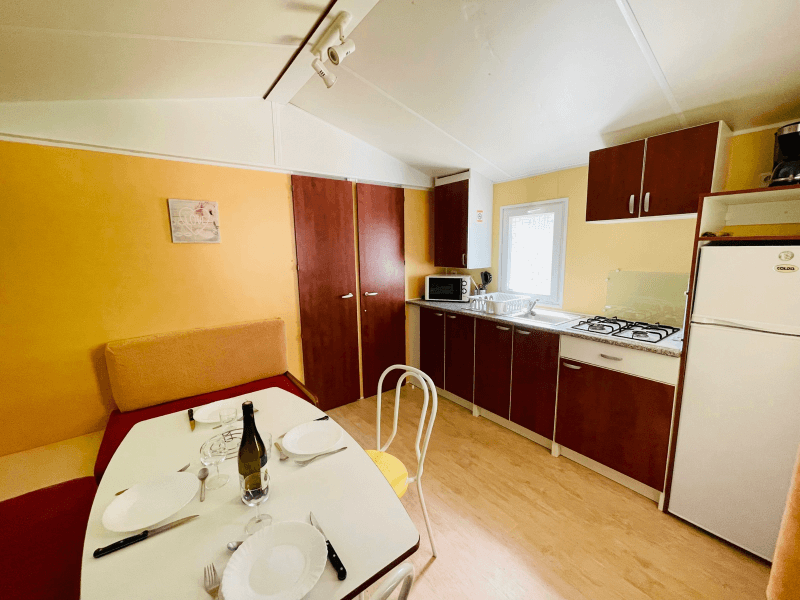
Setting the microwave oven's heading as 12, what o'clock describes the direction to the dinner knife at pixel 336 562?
The dinner knife is roughly at 12 o'clock from the microwave oven.

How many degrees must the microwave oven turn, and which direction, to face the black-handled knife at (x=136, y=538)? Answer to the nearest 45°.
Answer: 0° — it already faces it

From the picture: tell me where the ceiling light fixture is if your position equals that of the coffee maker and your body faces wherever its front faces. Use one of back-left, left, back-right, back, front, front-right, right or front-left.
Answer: front

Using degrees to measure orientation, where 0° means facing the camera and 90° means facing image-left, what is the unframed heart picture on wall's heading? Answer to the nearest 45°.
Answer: approximately 0°

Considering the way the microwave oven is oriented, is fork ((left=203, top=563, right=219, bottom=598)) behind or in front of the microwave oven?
in front

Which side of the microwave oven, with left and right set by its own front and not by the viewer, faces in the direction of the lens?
front

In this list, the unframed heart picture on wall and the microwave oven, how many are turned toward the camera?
2

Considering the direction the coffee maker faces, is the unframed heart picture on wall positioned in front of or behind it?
in front

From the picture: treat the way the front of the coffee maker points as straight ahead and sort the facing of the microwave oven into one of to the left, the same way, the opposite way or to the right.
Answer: to the left

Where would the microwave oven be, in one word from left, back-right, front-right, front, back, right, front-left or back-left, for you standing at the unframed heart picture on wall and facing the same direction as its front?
left

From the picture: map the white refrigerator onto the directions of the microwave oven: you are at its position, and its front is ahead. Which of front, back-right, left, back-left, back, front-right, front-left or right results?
front-left

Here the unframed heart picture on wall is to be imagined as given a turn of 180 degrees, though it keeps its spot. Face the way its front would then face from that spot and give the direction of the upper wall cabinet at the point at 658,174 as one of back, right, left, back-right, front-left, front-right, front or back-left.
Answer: back-right

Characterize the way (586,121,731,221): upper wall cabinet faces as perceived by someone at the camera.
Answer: facing the viewer and to the left of the viewer

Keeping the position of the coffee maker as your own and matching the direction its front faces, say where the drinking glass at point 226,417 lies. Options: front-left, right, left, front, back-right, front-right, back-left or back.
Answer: front
